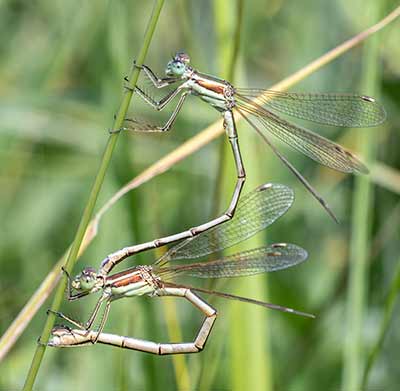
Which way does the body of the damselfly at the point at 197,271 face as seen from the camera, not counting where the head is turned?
to the viewer's left

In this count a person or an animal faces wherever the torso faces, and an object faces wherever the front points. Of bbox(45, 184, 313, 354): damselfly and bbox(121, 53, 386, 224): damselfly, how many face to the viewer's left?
2

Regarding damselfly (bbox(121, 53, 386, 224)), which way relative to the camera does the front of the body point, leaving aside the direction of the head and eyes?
to the viewer's left

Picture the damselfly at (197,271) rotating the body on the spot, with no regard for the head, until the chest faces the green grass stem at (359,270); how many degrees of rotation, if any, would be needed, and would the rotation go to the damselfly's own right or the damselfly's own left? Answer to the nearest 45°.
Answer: approximately 135° to the damselfly's own right
